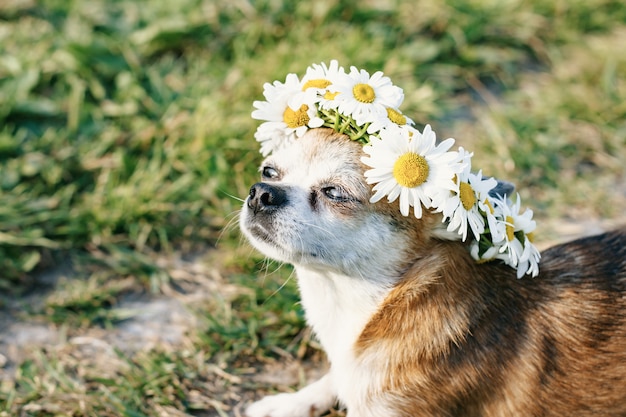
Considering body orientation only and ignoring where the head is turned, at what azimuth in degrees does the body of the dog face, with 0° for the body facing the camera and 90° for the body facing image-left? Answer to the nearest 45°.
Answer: approximately 90°
